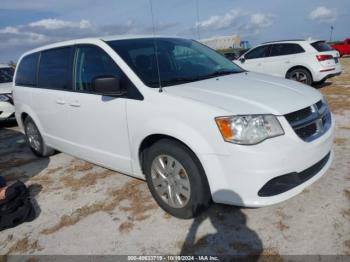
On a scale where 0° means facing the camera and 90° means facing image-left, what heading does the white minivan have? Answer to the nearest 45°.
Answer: approximately 315°
